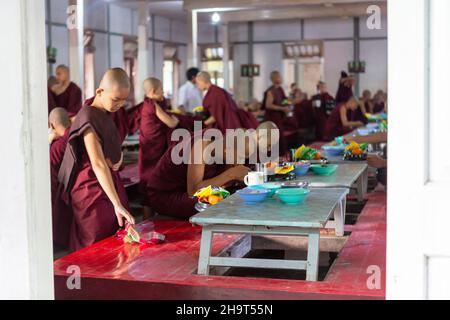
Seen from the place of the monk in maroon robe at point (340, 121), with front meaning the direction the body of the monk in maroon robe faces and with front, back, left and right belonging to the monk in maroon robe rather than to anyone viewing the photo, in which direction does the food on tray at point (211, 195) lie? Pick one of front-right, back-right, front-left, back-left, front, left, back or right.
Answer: right

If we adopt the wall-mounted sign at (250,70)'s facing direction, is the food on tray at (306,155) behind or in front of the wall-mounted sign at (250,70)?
in front

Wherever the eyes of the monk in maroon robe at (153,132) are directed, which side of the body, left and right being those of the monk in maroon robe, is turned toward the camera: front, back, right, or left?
right

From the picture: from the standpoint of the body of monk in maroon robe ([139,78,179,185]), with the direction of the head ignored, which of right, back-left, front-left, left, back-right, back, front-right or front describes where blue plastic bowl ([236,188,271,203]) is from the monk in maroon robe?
right

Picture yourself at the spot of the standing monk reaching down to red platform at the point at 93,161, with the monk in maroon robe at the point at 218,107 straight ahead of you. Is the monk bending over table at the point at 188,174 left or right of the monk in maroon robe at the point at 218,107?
right

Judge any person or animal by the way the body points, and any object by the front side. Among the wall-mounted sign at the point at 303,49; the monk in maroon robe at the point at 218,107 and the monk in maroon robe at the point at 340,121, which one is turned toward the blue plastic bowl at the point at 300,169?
the wall-mounted sign

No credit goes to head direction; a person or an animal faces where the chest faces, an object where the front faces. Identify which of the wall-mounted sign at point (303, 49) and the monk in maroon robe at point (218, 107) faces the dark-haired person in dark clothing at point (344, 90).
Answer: the wall-mounted sign

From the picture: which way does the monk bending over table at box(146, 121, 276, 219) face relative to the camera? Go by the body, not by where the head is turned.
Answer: to the viewer's right

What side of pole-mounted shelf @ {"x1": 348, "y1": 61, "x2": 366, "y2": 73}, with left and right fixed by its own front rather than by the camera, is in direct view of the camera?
front

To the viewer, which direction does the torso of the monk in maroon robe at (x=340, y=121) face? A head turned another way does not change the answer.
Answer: to the viewer's right

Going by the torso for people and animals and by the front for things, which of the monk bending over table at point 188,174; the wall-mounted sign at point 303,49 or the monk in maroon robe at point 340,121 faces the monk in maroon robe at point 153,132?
the wall-mounted sign

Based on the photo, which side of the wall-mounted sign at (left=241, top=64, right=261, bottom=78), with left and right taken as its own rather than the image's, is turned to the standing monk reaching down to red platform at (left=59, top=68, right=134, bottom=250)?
front

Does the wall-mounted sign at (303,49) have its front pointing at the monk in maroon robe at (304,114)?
yes

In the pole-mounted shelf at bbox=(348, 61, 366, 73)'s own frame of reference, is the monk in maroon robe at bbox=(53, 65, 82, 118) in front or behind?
in front
